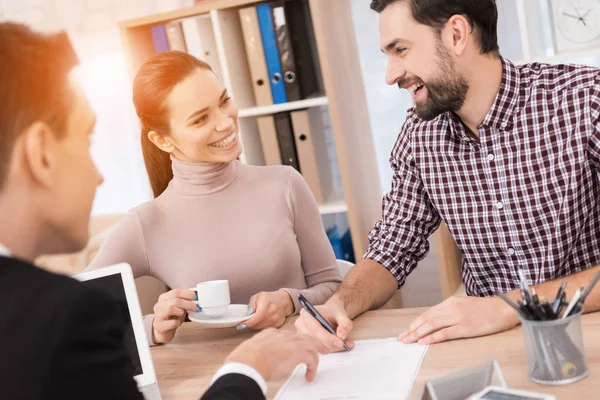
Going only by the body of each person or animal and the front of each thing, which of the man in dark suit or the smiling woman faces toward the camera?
the smiling woman

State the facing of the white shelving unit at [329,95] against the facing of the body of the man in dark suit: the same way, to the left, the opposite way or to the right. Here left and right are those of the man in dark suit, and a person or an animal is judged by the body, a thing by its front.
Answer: the opposite way

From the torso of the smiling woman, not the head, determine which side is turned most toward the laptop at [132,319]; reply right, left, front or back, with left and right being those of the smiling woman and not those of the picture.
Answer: front

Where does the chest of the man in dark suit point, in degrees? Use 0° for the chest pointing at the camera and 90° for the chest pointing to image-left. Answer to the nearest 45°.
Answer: approximately 225°

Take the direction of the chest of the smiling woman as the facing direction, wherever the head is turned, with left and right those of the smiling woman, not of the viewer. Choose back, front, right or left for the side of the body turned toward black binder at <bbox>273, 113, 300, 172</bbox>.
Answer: back

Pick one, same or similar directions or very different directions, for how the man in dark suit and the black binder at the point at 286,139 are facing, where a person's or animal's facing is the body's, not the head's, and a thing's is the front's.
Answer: very different directions

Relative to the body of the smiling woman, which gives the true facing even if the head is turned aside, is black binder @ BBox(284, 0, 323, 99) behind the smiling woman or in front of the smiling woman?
behind

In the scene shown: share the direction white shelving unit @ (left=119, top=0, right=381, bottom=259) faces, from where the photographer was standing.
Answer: facing the viewer and to the left of the viewer

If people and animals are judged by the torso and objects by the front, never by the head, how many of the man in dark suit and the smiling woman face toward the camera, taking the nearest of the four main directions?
1

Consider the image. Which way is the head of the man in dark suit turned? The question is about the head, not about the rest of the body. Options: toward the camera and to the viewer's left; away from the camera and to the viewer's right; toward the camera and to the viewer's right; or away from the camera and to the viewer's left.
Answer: away from the camera and to the viewer's right

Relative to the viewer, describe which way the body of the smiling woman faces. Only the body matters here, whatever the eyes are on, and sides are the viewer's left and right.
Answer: facing the viewer

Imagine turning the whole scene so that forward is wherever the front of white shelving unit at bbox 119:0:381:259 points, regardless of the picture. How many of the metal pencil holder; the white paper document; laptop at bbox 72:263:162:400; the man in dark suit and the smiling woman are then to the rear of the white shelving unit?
0

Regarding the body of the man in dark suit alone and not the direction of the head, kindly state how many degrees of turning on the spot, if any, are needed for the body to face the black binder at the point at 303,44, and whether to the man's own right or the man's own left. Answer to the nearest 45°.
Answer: approximately 45° to the man's own left

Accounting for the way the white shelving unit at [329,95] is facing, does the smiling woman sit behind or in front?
in front
